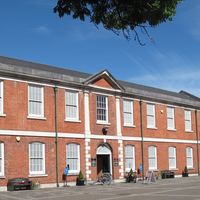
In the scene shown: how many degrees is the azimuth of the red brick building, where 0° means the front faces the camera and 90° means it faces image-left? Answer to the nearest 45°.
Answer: approximately 315°

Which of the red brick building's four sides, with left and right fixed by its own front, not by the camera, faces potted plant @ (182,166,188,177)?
left

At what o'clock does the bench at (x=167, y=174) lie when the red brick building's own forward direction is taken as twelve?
The bench is roughly at 9 o'clock from the red brick building.

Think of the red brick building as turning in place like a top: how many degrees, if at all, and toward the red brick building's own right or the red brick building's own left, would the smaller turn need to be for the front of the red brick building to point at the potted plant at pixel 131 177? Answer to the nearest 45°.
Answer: approximately 90° to the red brick building's own left
